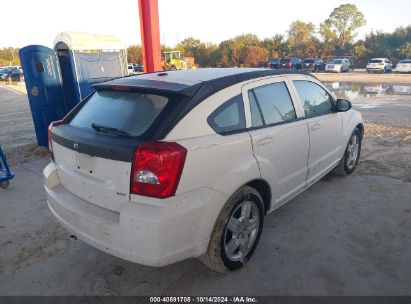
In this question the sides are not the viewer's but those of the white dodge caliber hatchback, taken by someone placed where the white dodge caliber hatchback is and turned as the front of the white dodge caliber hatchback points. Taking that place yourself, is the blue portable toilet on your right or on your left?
on your left

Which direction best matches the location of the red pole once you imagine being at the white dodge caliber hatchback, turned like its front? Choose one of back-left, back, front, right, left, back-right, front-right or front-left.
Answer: front-left

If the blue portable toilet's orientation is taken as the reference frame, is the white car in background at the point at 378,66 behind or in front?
behind

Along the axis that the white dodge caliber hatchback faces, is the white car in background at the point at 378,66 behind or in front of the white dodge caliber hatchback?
in front

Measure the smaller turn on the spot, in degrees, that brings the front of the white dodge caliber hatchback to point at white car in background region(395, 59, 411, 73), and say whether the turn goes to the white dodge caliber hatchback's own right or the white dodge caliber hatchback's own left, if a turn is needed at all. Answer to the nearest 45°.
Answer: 0° — it already faces it

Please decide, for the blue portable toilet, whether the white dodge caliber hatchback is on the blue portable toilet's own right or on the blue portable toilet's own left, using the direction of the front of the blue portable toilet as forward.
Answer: on the blue portable toilet's own left

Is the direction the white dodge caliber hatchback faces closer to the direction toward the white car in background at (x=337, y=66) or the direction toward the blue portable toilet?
the white car in background

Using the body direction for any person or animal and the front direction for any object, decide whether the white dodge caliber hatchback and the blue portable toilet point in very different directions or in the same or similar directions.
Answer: very different directions

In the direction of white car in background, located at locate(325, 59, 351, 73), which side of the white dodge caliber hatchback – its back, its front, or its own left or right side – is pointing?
front

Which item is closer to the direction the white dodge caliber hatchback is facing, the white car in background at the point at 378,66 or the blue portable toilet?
the white car in background

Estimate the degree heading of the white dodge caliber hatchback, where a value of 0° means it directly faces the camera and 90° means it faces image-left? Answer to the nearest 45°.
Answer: approximately 225°

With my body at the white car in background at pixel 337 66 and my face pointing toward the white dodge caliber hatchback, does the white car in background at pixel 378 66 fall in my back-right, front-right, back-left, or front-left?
back-left
